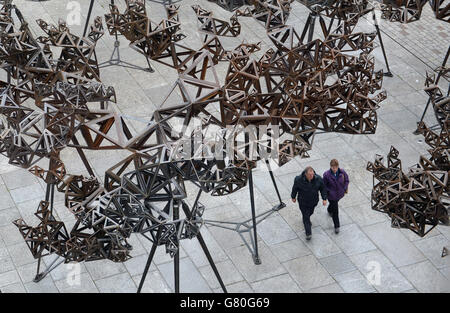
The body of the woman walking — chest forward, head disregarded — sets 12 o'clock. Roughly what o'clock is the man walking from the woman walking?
The man walking is roughly at 2 o'clock from the woman walking.

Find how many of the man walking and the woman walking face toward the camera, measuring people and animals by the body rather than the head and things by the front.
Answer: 2

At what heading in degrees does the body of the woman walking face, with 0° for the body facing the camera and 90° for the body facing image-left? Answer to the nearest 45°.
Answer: approximately 0°

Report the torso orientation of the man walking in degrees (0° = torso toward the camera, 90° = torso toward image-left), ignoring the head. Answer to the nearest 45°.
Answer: approximately 0°
